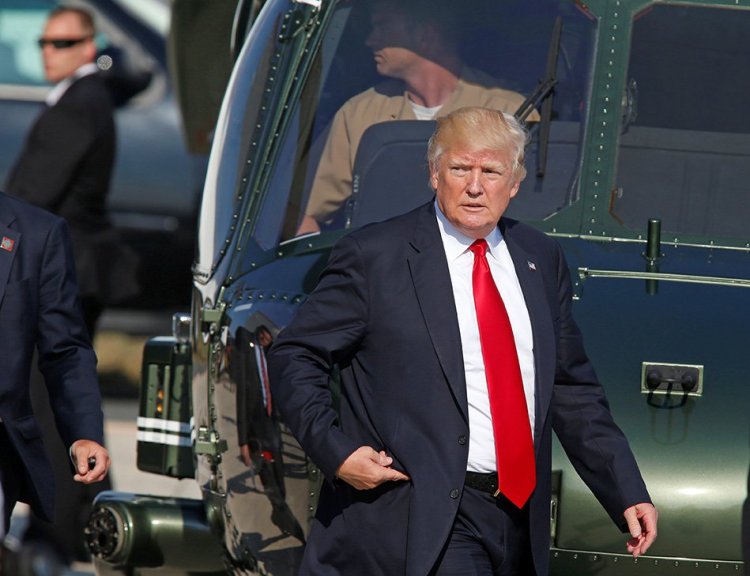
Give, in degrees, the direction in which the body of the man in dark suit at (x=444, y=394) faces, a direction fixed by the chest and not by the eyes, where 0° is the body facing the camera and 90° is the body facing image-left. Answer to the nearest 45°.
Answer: approximately 315°

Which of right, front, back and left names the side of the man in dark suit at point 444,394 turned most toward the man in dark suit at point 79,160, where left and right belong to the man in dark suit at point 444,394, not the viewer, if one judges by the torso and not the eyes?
back
